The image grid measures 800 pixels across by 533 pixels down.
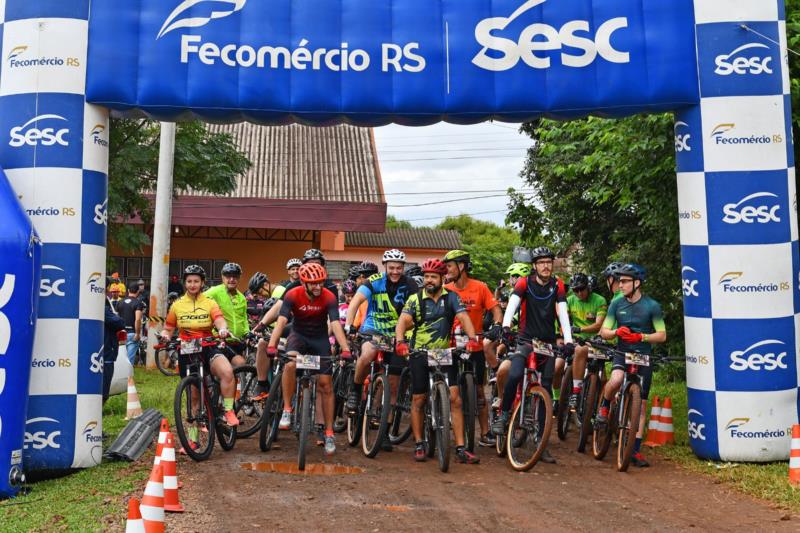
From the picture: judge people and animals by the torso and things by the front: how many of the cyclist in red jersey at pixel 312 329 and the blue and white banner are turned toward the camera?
2

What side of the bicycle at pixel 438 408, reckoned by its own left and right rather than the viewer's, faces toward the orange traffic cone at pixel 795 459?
left

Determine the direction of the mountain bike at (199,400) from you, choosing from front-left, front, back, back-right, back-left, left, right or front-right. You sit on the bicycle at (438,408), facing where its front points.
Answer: right

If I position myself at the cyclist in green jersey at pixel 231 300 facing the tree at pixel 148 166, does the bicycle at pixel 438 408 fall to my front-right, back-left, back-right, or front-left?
back-right

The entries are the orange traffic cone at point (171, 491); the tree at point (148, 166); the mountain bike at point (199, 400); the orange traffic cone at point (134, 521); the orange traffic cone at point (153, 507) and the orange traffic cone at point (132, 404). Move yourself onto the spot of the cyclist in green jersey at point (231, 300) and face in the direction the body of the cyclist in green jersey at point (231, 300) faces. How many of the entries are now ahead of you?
4

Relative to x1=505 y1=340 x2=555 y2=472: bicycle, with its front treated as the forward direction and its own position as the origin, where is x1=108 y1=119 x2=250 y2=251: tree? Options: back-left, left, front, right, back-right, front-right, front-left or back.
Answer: right
